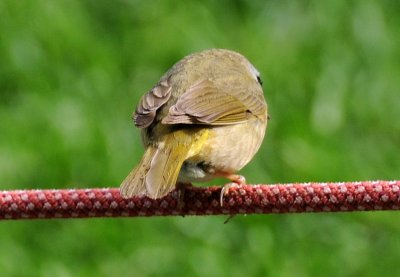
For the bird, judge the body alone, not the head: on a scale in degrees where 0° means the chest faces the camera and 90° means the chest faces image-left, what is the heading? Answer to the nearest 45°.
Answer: approximately 225°
